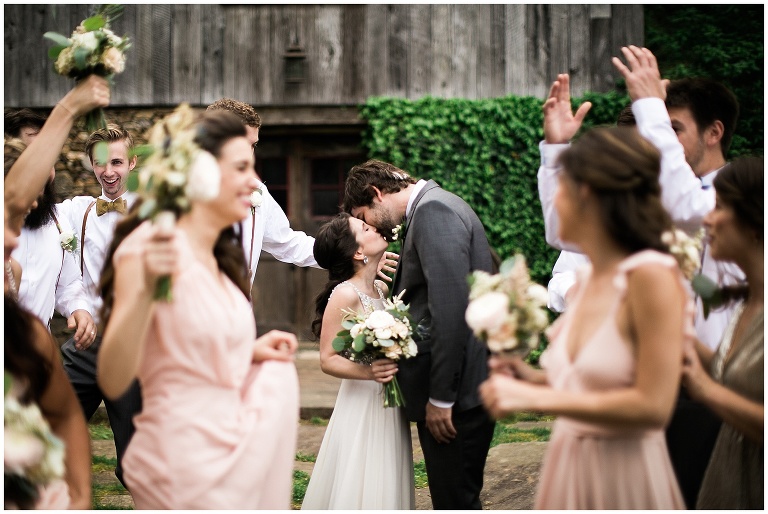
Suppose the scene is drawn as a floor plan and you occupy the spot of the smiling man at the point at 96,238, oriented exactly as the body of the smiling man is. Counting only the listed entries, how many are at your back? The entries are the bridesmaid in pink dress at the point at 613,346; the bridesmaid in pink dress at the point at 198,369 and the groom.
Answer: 0

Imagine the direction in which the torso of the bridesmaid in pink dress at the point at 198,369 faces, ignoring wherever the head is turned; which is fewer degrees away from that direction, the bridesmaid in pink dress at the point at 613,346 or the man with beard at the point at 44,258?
the bridesmaid in pink dress

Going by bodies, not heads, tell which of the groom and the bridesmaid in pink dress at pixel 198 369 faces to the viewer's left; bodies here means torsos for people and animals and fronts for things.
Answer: the groom

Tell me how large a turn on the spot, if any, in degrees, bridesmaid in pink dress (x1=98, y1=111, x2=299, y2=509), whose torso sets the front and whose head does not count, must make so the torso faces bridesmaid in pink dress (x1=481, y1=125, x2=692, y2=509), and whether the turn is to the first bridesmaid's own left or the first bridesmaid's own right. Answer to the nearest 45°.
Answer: approximately 45° to the first bridesmaid's own left

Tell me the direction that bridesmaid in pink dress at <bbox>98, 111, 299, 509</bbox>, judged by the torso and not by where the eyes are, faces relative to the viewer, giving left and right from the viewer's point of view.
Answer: facing the viewer and to the right of the viewer

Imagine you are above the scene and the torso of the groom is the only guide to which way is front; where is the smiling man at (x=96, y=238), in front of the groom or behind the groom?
in front

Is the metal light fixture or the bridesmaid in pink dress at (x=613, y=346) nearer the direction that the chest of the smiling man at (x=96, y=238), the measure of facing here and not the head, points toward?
the bridesmaid in pink dress

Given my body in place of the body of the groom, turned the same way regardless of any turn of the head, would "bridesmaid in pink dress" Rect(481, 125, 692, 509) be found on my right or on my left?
on my left

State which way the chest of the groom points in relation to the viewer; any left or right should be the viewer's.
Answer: facing to the left of the viewer

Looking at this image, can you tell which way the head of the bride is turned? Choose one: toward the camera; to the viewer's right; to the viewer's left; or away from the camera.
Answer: to the viewer's right

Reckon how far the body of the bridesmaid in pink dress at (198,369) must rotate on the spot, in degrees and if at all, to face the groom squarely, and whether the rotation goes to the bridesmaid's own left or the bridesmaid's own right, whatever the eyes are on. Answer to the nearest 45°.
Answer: approximately 90° to the bridesmaid's own left

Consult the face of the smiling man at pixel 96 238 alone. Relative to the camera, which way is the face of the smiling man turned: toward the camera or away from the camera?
toward the camera

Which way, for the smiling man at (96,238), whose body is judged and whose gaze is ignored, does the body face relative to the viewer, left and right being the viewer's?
facing the viewer

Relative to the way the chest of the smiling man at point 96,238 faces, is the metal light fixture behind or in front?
behind

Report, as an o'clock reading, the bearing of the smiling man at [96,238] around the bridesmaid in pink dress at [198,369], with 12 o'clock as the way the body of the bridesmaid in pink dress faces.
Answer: The smiling man is roughly at 7 o'clock from the bridesmaid in pink dress.

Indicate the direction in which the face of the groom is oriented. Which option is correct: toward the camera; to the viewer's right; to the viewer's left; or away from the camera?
to the viewer's left
